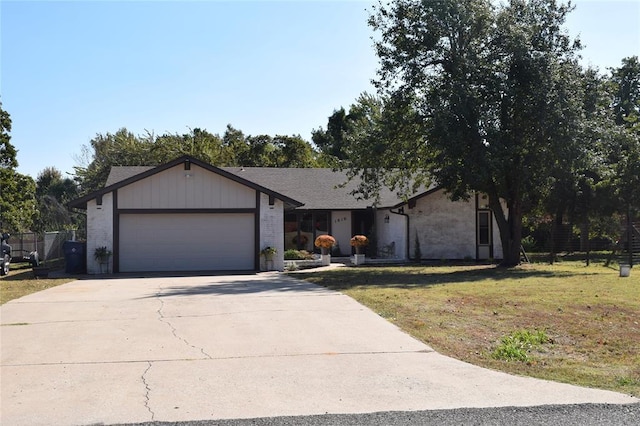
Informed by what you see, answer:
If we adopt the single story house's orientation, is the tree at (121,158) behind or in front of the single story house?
behind

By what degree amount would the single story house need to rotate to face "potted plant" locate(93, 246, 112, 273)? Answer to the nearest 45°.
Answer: approximately 90° to its right

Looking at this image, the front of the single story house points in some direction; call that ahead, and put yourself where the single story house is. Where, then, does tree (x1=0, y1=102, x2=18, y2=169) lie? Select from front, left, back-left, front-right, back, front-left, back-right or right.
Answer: back-right

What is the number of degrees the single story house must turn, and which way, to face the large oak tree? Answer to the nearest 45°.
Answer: approximately 90° to its left

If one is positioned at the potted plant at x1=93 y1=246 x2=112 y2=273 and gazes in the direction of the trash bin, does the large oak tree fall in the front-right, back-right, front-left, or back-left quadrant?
back-right

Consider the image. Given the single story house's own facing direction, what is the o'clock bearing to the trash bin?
The trash bin is roughly at 3 o'clock from the single story house.

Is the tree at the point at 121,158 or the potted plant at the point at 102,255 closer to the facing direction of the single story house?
the potted plant

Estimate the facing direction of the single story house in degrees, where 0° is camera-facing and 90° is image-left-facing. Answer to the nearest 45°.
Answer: approximately 0°
